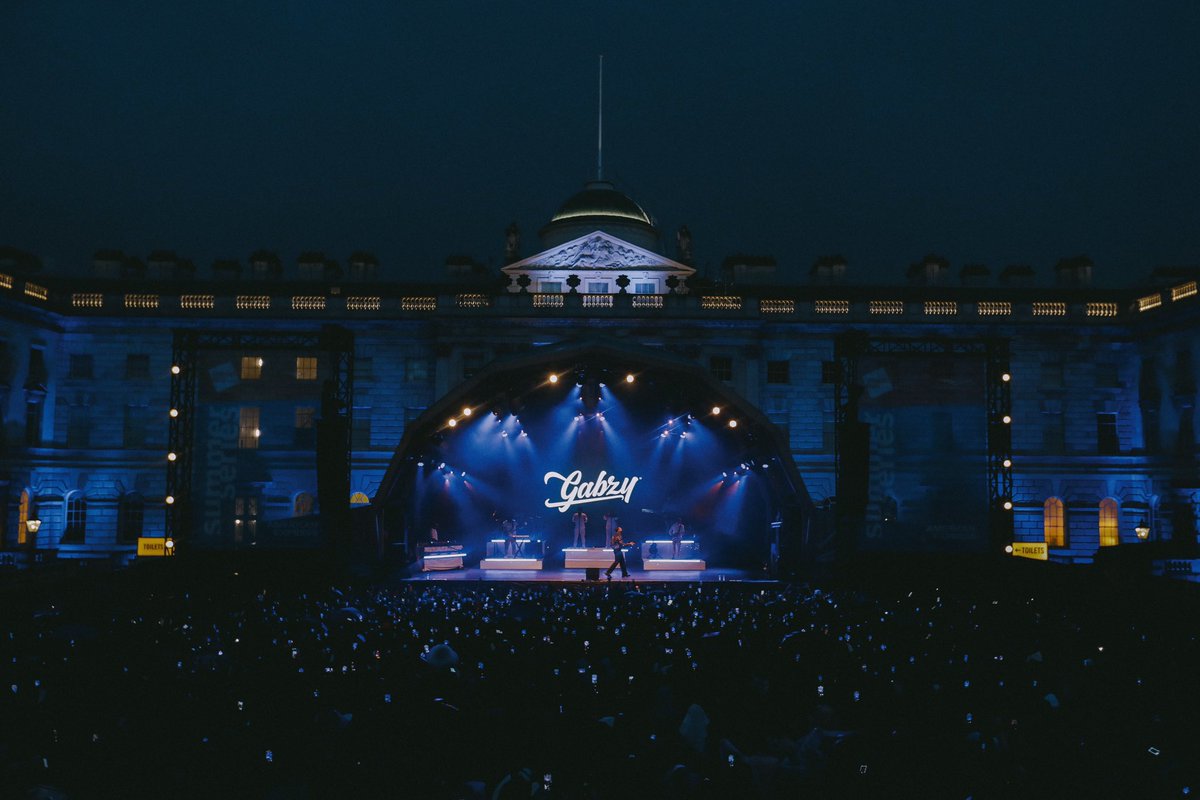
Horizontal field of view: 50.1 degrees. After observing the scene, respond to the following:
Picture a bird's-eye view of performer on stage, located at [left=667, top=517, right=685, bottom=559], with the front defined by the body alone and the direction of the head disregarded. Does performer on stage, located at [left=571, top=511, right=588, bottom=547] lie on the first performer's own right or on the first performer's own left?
on the first performer's own right

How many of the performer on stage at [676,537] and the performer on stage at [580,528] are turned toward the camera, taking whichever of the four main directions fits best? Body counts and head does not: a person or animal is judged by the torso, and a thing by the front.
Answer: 2

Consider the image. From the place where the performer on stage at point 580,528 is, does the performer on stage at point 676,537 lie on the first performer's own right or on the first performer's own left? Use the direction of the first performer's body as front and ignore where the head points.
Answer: on the first performer's own left

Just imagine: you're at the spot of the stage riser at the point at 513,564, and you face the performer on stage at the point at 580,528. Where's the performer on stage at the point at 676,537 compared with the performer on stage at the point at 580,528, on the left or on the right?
right

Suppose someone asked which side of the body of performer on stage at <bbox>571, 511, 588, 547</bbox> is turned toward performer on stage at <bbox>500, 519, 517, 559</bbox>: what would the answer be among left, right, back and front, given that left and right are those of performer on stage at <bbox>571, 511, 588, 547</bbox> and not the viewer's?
right

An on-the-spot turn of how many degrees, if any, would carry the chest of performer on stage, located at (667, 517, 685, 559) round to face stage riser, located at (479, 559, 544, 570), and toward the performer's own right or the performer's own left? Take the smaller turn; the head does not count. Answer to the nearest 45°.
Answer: approximately 90° to the performer's own right

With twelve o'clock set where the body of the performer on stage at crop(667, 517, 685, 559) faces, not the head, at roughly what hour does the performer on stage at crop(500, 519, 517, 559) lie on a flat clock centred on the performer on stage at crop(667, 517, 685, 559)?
the performer on stage at crop(500, 519, 517, 559) is roughly at 3 o'clock from the performer on stage at crop(667, 517, 685, 559).

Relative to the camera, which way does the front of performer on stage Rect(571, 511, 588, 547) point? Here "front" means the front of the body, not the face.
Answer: toward the camera

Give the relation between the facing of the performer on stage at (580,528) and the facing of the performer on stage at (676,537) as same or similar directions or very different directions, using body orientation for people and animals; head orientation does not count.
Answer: same or similar directions
